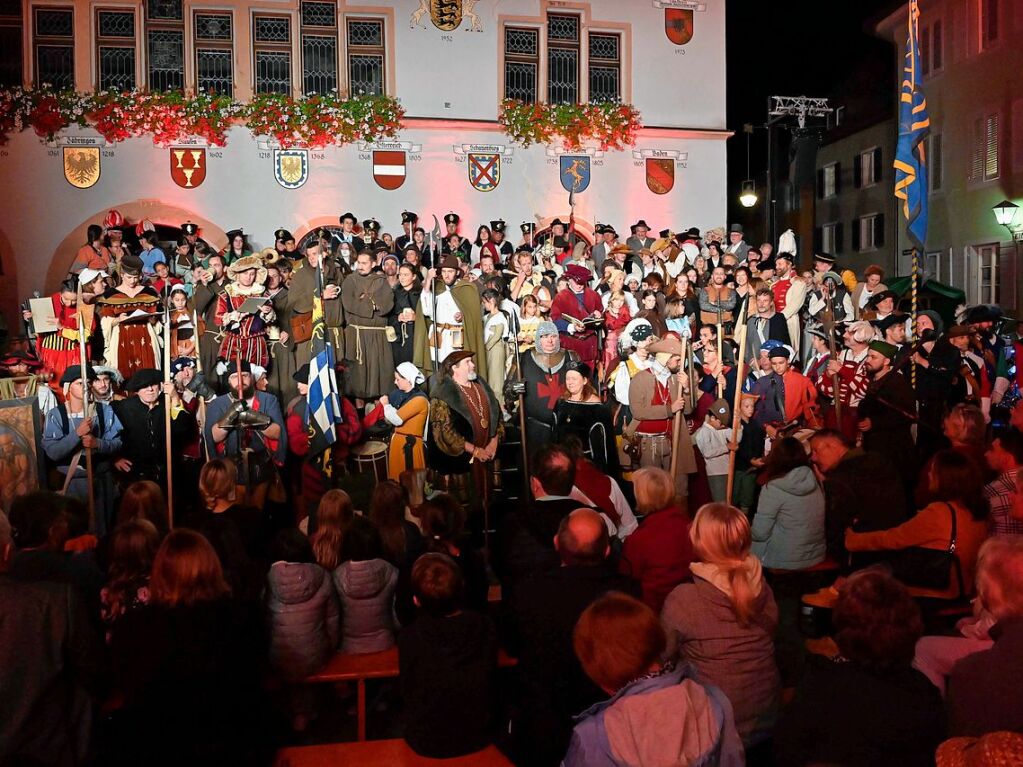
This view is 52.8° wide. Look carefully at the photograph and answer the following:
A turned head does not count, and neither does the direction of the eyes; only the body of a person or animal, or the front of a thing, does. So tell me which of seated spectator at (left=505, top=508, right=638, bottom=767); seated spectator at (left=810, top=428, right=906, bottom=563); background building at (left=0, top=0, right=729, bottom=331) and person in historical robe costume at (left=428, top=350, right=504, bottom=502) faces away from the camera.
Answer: seated spectator at (left=505, top=508, right=638, bottom=767)

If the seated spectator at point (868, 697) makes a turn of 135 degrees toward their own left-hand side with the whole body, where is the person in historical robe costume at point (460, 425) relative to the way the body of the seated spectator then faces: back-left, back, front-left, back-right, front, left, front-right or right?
right

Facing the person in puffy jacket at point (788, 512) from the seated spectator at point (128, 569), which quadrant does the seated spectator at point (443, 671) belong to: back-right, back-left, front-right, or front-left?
front-right

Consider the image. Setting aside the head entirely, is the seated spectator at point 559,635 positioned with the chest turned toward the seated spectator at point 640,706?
no

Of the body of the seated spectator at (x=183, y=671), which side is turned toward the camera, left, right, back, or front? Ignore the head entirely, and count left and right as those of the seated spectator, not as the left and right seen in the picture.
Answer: back

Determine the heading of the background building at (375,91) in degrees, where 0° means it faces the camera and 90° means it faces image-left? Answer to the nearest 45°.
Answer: approximately 0°

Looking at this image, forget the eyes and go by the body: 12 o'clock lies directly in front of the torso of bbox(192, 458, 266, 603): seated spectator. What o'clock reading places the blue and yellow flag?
The blue and yellow flag is roughly at 2 o'clock from the seated spectator.

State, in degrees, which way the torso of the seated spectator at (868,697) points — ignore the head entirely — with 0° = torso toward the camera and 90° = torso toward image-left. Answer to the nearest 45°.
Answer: approximately 180°

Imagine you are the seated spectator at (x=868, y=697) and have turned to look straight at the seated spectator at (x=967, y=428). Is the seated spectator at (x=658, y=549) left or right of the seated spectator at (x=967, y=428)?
left

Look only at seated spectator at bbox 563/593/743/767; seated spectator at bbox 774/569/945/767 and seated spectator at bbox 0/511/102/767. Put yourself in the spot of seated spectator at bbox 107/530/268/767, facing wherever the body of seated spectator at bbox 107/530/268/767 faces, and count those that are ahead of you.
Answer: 0

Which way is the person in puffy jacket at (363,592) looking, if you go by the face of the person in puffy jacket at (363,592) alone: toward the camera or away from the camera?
away from the camera

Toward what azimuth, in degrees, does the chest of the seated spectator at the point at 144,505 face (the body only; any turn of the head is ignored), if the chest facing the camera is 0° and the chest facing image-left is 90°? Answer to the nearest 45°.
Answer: approximately 180°

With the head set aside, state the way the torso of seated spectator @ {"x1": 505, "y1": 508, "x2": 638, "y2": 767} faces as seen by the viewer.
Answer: away from the camera

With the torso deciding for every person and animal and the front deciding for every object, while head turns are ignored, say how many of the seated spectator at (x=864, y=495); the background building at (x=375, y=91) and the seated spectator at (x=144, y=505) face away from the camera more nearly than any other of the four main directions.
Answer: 2

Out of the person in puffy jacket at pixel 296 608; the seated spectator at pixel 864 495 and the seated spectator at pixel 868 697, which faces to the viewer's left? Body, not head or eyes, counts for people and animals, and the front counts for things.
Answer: the seated spectator at pixel 864 495

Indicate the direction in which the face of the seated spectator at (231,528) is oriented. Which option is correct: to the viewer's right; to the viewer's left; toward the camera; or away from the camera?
away from the camera

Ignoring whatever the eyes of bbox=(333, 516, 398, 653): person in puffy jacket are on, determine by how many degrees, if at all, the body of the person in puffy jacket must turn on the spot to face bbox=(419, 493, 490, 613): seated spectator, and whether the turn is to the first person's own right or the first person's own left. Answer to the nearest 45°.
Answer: approximately 90° to the first person's own right

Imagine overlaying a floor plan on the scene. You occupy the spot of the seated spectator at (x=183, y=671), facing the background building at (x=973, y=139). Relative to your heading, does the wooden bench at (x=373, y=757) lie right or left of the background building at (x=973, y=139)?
right

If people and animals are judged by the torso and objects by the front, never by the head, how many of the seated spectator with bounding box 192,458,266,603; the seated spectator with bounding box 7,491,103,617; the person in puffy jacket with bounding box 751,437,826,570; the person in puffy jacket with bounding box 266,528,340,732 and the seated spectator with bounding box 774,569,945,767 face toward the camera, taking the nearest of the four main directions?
0

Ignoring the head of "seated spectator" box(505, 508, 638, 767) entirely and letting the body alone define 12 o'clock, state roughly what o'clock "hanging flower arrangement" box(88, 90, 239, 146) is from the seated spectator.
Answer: The hanging flower arrangement is roughly at 11 o'clock from the seated spectator.

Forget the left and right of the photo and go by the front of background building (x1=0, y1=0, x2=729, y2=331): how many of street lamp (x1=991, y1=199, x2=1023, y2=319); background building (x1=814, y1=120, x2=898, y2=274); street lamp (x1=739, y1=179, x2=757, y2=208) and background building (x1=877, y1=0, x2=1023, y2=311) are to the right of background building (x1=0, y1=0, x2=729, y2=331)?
0

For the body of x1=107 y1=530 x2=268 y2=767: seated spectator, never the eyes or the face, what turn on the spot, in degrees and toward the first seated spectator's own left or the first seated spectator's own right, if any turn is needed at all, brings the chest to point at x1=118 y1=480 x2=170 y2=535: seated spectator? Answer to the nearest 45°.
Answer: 0° — they already face them
